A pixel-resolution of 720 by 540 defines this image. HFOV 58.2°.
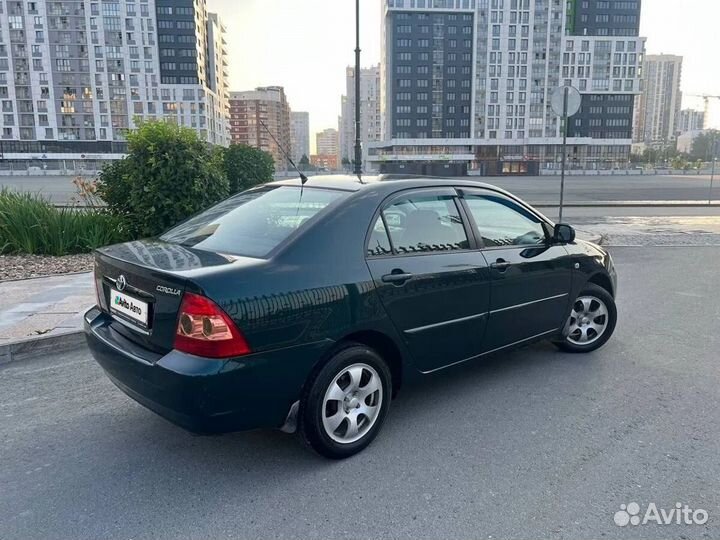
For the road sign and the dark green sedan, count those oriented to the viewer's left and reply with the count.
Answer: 0

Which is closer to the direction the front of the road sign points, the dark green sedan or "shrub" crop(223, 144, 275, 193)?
the shrub

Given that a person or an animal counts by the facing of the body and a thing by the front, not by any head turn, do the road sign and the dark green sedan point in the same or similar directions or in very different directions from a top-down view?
same or similar directions

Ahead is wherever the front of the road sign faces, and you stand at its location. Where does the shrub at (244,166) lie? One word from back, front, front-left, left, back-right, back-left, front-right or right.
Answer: left

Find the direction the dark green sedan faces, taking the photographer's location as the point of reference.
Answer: facing away from the viewer and to the right of the viewer

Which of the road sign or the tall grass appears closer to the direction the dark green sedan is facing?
the road sign

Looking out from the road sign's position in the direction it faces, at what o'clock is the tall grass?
The tall grass is roughly at 8 o'clock from the road sign.

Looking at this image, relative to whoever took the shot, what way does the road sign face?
facing away from the viewer

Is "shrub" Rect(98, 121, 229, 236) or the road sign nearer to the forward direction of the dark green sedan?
the road sign

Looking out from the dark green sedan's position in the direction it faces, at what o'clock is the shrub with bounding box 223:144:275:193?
The shrub is roughly at 10 o'clock from the dark green sedan.

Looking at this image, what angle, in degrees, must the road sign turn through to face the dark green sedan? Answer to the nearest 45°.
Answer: approximately 180°

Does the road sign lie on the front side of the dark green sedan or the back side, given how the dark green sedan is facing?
on the front side

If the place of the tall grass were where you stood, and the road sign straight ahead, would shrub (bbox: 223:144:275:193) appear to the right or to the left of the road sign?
left

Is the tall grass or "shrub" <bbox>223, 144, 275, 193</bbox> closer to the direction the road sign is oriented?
the shrub
